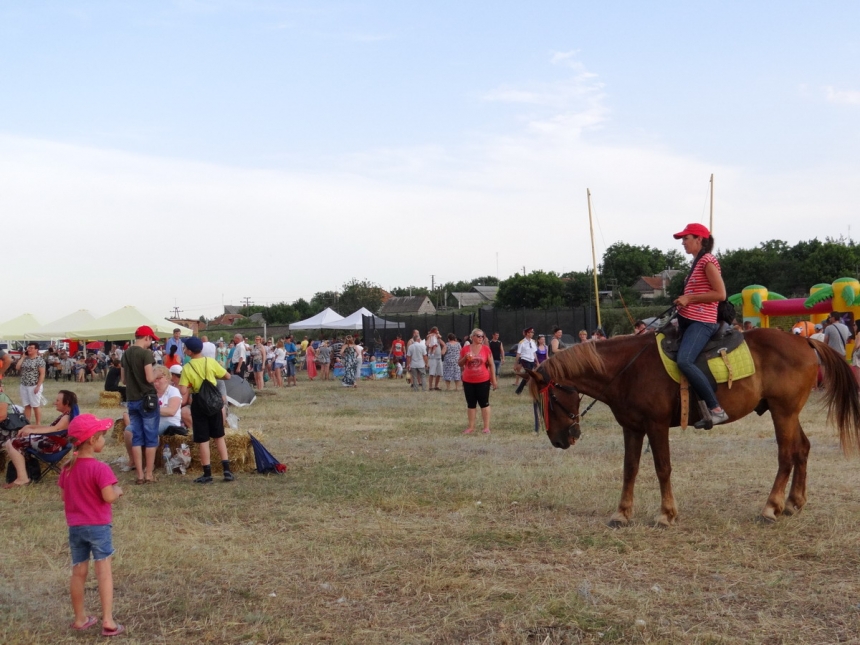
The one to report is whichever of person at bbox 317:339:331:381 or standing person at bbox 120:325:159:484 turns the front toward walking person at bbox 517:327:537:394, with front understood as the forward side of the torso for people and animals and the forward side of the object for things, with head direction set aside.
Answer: standing person at bbox 120:325:159:484

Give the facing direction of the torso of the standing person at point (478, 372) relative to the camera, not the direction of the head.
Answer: toward the camera

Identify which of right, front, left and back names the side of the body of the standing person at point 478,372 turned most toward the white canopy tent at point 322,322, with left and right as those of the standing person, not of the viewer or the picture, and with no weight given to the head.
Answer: back

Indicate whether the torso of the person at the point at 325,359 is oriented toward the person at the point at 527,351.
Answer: no

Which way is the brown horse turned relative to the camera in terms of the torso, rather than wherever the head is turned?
to the viewer's left

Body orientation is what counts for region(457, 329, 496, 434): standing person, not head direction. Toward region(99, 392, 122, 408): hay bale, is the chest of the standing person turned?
no

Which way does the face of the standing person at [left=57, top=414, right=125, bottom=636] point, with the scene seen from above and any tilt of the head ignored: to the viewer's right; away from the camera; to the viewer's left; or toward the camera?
to the viewer's right

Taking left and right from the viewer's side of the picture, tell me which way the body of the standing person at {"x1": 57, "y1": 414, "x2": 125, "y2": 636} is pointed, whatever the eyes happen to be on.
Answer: facing away from the viewer and to the right of the viewer

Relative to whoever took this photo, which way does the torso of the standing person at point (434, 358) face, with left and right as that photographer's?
facing the viewer

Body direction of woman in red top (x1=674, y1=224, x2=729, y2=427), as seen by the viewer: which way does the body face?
to the viewer's left
